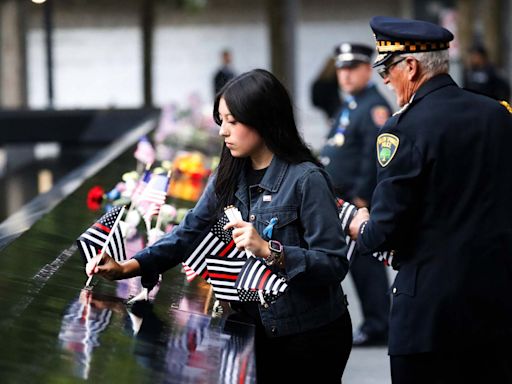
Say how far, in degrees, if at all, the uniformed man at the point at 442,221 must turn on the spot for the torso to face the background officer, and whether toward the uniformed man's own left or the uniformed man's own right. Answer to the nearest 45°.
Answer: approximately 45° to the uniformed man's own right

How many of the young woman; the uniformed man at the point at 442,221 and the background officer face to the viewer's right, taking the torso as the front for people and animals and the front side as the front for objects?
0

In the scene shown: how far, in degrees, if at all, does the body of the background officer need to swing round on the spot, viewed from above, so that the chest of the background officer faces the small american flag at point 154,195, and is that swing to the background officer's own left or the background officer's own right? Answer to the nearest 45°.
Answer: approximately 45° to the background officer's own left

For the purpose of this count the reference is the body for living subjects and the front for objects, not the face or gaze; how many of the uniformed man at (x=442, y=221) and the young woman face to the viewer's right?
0

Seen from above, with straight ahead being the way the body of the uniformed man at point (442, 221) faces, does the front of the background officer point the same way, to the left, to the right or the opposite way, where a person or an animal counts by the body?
to the left

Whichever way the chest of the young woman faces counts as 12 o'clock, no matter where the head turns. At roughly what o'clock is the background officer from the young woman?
The background officer is roughly at 5 o'clock from the young woman.

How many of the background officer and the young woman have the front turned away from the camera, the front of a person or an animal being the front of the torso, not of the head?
0

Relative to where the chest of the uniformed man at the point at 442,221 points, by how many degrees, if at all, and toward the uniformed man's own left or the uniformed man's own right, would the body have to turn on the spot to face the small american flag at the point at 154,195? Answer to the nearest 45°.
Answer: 0° — they already face it

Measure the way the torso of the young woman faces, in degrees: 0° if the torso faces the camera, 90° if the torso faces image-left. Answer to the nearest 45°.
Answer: approximately 45°

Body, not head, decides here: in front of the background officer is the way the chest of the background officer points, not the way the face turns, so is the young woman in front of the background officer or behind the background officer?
in front

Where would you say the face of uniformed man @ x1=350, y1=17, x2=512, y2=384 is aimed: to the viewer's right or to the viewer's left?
to the viewer's left

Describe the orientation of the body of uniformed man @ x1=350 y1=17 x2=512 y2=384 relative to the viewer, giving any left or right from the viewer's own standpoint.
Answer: facing away from the viewer and to the left of the viewer

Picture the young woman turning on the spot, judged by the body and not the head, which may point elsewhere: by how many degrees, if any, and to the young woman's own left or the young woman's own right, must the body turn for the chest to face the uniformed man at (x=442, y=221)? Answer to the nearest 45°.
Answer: approximately 135° to the young woman's own left
